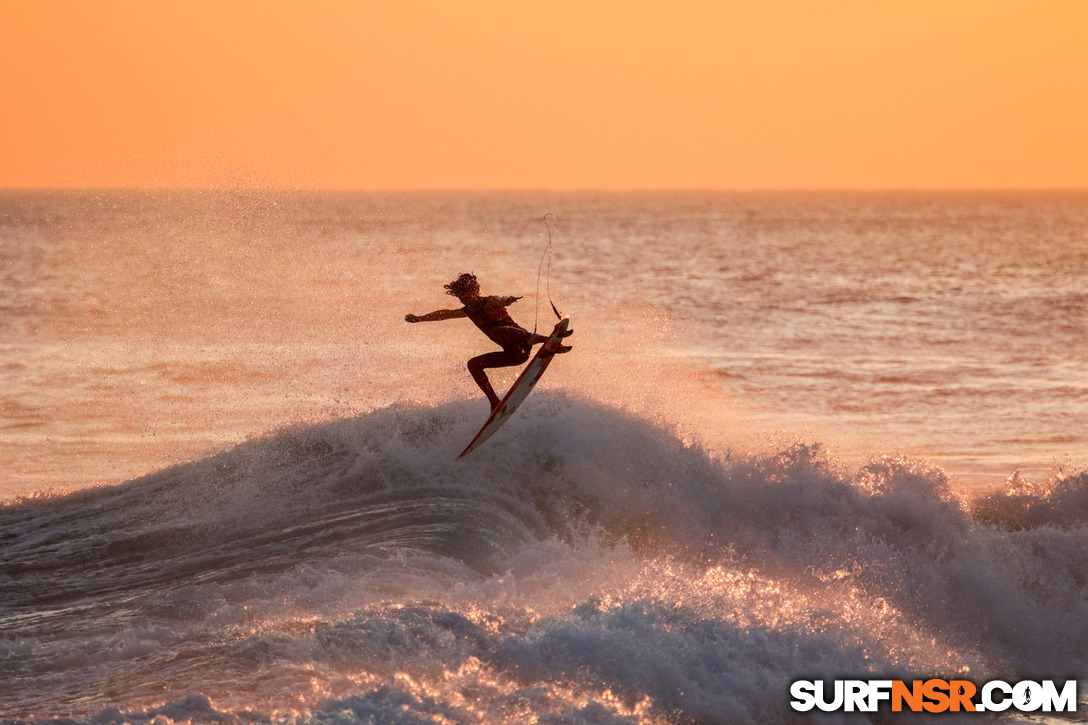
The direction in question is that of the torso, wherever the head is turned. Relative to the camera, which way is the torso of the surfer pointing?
to the viewer's left
